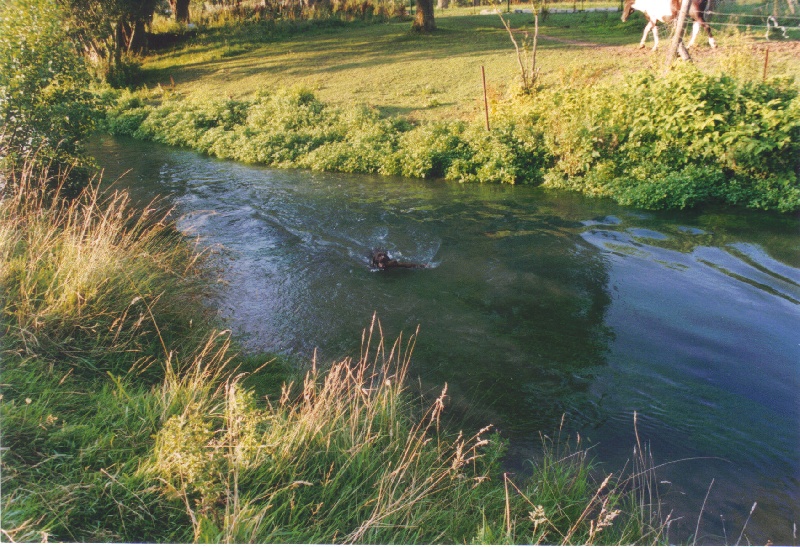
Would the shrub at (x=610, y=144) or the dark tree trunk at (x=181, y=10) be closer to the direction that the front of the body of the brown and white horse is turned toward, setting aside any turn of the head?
the dark tree trunk

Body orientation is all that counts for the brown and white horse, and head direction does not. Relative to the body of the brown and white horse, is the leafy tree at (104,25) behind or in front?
in front

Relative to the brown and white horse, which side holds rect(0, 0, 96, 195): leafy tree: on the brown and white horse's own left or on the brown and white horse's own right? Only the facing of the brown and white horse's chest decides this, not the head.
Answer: on the brown and white horse's own left

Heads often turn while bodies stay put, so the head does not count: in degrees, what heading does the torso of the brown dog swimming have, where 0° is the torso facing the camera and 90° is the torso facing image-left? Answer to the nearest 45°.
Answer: approximately 90°

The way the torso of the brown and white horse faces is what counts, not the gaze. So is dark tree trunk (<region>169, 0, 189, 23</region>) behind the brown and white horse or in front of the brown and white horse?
in front

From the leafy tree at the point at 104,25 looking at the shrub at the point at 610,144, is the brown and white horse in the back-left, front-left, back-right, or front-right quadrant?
front-left

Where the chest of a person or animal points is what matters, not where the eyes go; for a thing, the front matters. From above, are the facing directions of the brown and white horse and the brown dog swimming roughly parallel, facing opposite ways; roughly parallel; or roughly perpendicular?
roughly parallel

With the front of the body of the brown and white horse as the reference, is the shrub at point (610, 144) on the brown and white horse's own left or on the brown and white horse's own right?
on the brown and white horse's own left

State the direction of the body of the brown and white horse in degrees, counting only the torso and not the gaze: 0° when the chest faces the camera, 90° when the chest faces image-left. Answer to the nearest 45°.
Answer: approximately 90°

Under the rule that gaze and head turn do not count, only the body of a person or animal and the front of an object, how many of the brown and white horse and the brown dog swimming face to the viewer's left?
2

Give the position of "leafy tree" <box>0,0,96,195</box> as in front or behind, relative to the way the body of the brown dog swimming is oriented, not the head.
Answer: in front

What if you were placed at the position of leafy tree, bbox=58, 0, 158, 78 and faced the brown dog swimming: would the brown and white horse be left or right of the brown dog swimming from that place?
left

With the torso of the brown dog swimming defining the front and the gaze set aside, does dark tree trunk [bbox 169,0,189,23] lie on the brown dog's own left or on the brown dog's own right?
on the brown dog's own right
